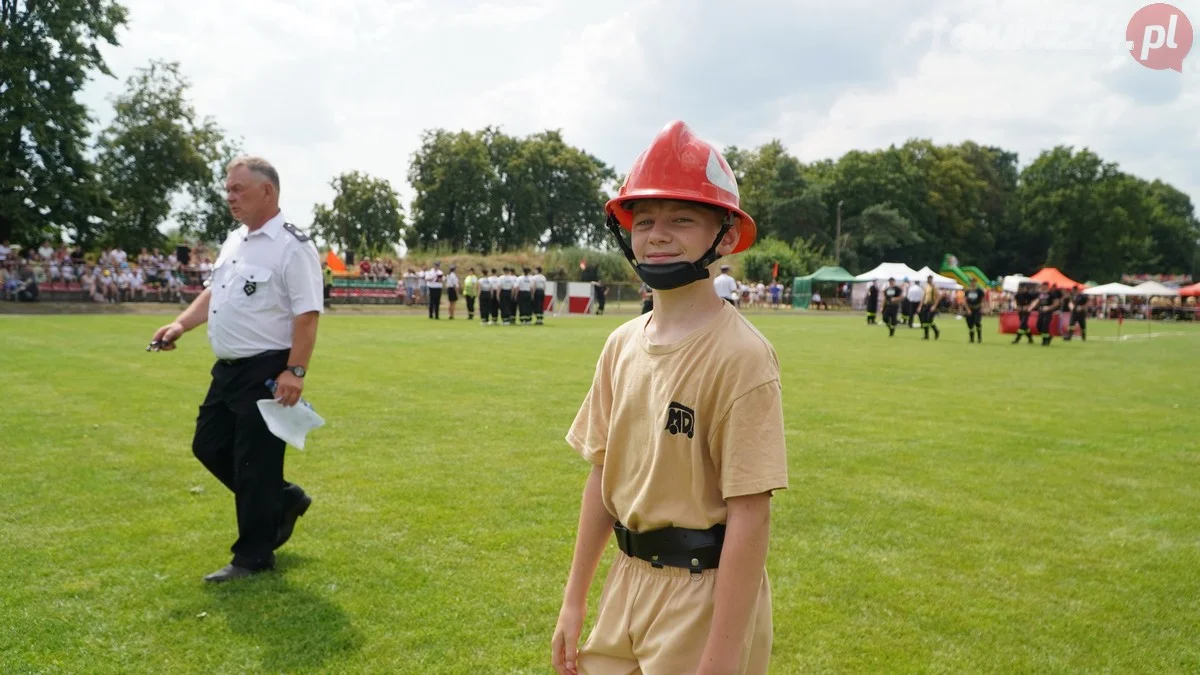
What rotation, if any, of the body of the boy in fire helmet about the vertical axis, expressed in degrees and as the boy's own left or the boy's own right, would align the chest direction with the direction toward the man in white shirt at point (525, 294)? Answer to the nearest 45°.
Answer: approximately 135° to the boy's own right

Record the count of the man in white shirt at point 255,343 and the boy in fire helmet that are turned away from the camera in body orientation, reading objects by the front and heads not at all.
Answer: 0

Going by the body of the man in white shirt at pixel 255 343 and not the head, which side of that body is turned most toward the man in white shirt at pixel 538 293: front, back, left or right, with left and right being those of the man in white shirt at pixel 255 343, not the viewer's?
back

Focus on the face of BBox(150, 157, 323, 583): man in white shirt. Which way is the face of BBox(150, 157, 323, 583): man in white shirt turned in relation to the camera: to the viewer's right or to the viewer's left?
to the viewer's left

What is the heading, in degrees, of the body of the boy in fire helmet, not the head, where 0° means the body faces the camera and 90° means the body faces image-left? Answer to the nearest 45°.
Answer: approximately 45°

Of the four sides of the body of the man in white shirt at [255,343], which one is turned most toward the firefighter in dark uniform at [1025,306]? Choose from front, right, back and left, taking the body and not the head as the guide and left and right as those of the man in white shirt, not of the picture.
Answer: back

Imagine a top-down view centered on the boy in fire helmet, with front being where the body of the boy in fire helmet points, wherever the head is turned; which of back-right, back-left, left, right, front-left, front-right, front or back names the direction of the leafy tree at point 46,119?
right

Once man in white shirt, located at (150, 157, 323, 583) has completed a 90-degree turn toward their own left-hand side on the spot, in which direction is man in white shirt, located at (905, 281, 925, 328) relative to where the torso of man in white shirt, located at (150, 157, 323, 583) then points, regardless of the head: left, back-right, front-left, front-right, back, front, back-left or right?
left

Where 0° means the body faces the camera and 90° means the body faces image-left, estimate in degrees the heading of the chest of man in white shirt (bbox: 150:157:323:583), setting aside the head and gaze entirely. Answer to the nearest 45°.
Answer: approximately 45°

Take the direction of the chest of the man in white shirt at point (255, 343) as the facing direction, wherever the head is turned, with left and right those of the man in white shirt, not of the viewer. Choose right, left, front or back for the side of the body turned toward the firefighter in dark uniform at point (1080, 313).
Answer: back

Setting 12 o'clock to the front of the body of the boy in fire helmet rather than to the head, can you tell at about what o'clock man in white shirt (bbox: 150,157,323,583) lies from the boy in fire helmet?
The man in white shirt is roughly at 3 o'clock from the boy in fire helmet.
